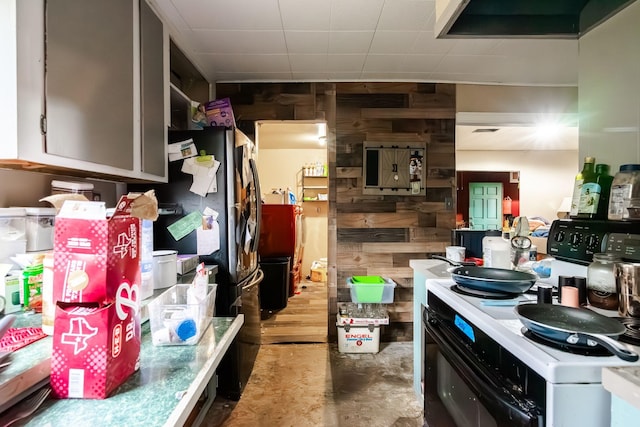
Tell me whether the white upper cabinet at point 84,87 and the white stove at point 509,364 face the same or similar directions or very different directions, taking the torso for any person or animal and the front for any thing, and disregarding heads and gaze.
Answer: very different directions

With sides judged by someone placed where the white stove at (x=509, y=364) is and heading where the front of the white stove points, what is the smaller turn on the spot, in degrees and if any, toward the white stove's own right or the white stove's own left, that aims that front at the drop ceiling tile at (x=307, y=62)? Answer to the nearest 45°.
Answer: approximately 90° to the white stove's own right

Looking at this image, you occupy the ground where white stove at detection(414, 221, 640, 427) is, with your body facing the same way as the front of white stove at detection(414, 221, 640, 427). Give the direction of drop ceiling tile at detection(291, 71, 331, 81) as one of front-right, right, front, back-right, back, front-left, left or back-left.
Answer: right

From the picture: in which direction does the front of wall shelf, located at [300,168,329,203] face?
toward the camera

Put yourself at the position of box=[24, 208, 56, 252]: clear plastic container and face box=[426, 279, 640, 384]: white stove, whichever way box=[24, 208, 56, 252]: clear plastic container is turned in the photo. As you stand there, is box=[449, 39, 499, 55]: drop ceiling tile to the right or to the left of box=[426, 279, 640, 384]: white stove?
left

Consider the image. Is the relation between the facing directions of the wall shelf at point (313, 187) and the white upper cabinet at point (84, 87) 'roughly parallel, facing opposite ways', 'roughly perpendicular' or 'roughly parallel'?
roughly perpendicular

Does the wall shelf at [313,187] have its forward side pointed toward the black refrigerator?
yes

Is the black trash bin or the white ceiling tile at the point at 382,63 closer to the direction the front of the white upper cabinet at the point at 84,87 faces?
the white ceiling tile

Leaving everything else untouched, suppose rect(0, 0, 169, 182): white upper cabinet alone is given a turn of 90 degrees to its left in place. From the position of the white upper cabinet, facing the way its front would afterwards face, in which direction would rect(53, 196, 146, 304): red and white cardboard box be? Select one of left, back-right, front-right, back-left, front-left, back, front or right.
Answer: back-right

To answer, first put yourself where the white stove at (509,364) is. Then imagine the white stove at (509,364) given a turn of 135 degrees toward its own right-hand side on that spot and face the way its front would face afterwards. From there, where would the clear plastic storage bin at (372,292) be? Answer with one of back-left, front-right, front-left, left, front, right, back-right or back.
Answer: front-left

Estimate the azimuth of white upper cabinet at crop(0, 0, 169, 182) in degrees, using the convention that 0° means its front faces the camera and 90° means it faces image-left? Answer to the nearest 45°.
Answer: approximately 315°

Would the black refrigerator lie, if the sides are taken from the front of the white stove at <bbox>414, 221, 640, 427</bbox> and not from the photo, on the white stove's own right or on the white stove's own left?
on the white stove's own right

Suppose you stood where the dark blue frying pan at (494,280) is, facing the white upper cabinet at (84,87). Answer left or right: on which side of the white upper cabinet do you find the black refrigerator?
right

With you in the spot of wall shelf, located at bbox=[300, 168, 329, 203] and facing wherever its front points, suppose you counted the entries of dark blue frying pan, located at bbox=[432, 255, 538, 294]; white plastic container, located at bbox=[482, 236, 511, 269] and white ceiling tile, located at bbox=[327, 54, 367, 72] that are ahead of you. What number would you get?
3

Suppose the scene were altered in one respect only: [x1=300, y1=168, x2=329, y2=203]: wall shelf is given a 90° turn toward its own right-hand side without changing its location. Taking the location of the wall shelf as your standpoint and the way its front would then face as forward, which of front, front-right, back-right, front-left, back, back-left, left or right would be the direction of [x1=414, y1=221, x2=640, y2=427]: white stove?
left

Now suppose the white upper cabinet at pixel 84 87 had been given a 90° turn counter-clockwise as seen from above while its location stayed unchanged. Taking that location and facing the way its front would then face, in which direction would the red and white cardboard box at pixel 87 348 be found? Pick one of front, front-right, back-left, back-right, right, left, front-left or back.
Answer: back-right

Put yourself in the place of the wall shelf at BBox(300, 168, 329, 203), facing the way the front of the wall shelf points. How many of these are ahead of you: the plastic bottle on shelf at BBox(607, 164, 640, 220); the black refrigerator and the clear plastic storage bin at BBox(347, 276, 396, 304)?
3

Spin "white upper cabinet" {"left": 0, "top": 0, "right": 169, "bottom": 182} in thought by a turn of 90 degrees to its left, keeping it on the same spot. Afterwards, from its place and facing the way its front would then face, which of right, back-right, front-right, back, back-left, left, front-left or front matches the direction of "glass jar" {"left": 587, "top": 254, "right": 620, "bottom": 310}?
right
